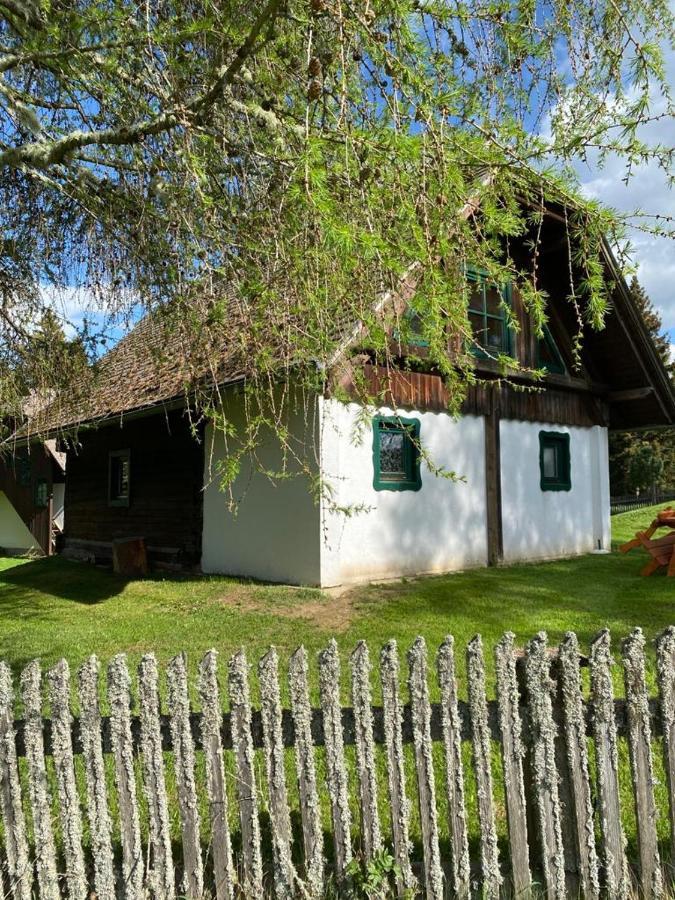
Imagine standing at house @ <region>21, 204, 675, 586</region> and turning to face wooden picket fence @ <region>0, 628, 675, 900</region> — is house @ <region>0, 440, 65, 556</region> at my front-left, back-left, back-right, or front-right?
back-right

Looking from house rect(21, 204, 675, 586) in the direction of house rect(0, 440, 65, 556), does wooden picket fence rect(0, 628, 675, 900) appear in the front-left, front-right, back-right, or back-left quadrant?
back-left
